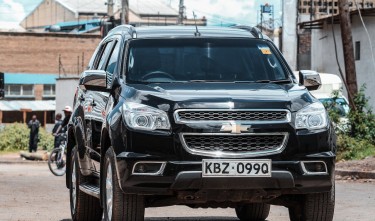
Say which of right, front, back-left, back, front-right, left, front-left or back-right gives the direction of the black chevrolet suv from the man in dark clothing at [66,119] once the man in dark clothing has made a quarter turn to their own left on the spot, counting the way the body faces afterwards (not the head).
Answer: front-right

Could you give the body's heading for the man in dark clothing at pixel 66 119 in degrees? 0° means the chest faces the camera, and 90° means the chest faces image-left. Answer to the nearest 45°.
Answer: approximately 45°

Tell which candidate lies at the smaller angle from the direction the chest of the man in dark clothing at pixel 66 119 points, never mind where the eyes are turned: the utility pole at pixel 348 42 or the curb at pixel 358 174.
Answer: the curb

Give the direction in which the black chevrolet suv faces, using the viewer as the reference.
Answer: facing the viewer

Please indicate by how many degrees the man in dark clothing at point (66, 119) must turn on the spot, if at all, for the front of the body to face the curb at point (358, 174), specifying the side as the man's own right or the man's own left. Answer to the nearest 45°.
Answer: approximately 90° to the man's own left

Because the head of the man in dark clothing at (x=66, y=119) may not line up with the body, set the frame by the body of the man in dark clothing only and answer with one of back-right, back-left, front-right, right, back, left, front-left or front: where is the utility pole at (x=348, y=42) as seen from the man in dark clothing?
back-left

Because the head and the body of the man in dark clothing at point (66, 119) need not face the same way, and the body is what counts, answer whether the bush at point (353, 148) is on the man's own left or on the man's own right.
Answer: on the man's own left
